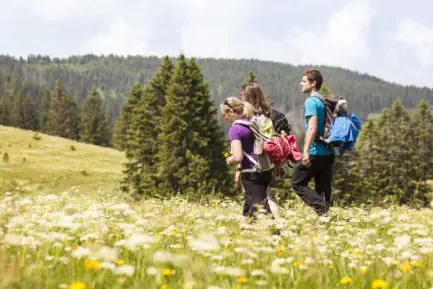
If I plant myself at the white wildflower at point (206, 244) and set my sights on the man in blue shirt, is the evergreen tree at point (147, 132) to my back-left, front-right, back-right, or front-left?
front-left

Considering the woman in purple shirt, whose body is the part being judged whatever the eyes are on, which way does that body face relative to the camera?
to the viewer's left

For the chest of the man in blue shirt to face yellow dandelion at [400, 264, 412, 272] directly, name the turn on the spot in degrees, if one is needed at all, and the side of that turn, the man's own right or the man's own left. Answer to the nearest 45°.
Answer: approximately 90° to the man's own left

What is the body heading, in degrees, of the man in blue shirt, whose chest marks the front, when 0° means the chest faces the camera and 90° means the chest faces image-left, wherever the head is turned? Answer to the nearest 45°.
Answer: approximately 90°

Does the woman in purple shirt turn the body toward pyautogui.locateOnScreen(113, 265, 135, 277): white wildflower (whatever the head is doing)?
no

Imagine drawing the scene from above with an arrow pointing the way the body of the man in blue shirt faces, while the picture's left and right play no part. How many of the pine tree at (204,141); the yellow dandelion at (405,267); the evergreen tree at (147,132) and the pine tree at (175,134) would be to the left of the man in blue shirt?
1

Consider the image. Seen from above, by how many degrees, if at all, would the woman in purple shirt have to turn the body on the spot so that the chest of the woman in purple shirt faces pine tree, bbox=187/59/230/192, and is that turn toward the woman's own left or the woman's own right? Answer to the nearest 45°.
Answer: approximately 90° to the woman's own right

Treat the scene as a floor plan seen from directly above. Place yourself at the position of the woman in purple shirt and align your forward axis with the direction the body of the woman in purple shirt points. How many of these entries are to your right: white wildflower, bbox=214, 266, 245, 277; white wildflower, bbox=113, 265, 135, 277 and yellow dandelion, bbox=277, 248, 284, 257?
0

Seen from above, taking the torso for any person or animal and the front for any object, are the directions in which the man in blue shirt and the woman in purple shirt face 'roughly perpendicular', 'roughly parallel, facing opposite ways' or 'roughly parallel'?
roughly parallel

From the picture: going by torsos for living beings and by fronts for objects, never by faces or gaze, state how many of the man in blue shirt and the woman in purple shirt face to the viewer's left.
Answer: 2

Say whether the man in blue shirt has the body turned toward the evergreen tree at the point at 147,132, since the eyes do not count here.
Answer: no

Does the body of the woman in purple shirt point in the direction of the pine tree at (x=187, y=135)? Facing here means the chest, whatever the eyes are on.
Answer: no

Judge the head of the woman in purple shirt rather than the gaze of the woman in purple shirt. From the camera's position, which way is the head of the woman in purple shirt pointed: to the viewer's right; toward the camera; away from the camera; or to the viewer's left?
to the viewer's left

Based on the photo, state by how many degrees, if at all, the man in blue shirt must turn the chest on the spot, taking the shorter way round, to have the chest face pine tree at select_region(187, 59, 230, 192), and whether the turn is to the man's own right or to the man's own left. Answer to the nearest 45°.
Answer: approximately 90° to the man's own right

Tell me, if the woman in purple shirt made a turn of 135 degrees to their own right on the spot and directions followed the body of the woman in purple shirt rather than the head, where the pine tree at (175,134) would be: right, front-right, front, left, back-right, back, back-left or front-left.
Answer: front-left
